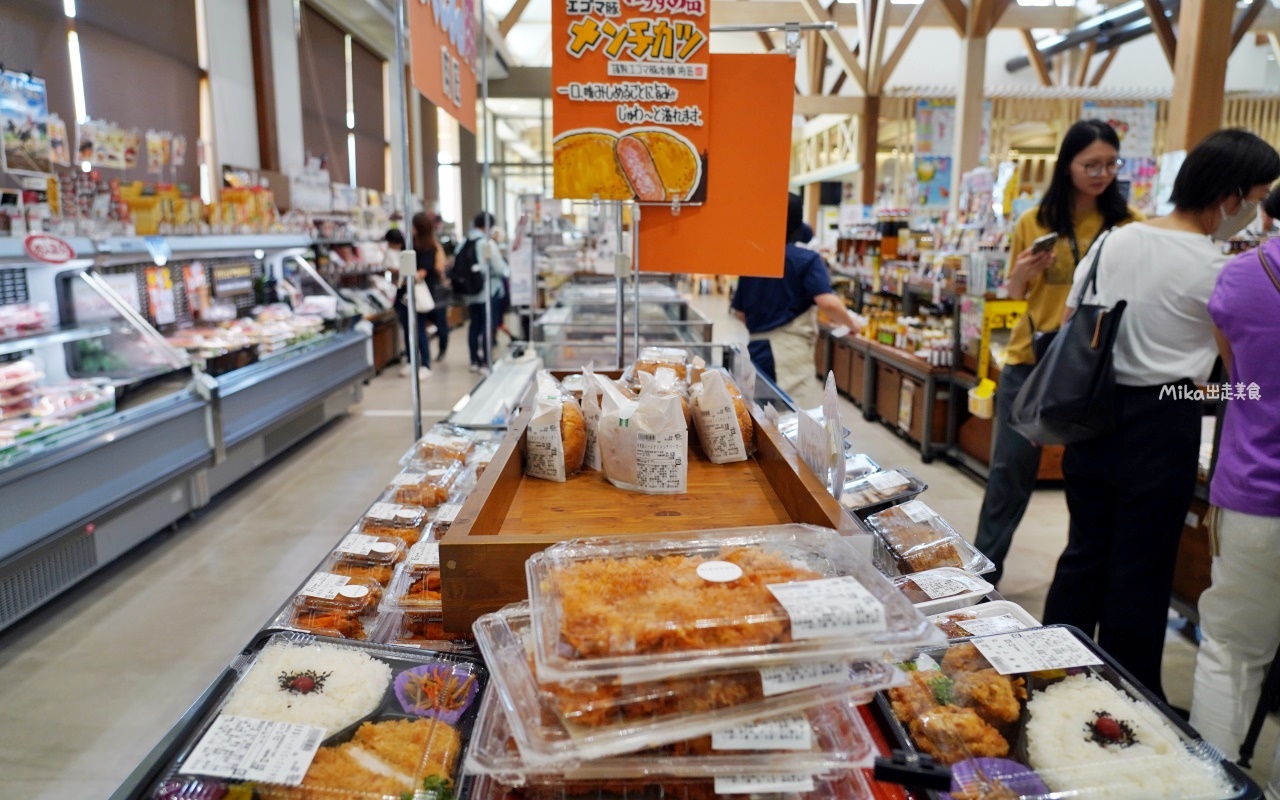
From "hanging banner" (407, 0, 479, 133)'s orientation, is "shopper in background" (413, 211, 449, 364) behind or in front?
behind

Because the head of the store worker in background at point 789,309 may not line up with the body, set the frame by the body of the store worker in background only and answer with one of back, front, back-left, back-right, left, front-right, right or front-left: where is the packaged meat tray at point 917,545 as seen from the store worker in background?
back-right

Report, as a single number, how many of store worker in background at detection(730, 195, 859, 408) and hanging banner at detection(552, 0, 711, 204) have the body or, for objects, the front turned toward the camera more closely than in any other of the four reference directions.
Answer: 1

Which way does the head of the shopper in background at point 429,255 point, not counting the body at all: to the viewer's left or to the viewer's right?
to the viewer's left

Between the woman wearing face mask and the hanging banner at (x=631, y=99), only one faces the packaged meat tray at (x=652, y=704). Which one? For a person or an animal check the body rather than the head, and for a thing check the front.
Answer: the hanging banner

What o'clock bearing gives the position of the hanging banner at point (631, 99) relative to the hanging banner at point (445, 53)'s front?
the hanging banner at point (631, 99) is roughly at 12 o'clock from the hanging banner at point (445, 53).
